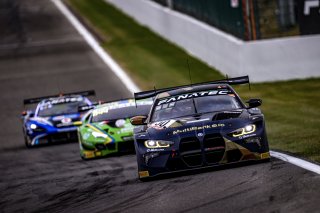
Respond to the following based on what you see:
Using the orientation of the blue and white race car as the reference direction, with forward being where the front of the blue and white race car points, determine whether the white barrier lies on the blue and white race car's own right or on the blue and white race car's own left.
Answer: on the blue and white race car's own left

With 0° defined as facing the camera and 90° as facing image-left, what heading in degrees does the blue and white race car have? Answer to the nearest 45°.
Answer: approximately 0°

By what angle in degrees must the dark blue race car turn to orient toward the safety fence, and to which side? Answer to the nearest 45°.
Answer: approximately 180°

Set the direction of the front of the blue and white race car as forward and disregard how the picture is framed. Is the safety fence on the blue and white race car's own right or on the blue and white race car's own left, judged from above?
on the blue and white race car's own left

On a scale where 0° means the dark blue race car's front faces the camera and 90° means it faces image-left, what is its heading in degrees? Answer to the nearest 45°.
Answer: approximately 0°

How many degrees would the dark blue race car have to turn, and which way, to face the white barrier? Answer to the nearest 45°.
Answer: approximately 180°

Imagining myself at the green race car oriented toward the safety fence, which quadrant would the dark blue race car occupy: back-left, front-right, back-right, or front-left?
back-right

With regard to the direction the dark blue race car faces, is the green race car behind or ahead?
behind

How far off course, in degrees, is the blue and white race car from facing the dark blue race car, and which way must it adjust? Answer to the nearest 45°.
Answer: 0° — it already faces it

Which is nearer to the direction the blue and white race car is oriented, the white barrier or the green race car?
the green race car

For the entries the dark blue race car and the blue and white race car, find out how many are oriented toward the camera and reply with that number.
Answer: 2
